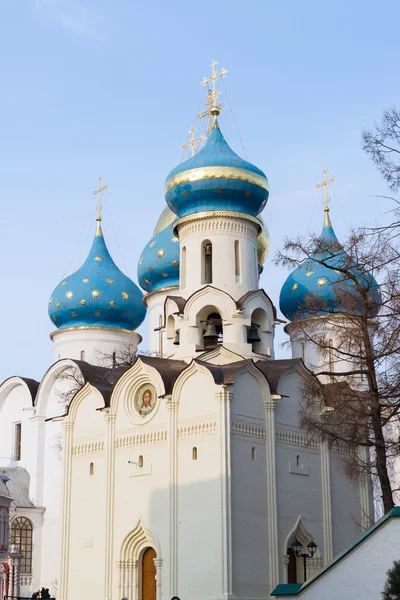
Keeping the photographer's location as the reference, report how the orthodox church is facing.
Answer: facing the viewer and to the left of the viewer
